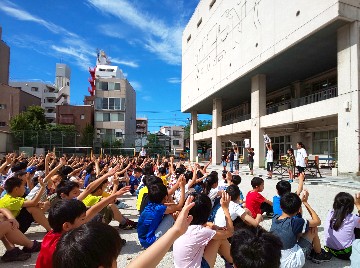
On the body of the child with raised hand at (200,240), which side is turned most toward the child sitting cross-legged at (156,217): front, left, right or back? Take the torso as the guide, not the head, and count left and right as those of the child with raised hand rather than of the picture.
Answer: left

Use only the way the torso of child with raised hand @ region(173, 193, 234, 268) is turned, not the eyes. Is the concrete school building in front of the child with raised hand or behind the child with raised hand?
in front

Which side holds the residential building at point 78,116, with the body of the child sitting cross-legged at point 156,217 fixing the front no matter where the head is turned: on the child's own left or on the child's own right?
on the child's own left

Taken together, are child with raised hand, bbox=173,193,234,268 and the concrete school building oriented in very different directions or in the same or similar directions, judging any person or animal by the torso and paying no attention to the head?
very different directions

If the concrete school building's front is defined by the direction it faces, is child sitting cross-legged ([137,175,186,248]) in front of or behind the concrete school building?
in front

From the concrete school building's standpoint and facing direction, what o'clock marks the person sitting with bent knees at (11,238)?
The person sitting with bent knees is roughly at 11 o'clock from the concrete school building.

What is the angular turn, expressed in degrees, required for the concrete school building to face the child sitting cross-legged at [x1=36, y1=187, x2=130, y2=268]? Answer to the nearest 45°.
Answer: approximately 45° to its left

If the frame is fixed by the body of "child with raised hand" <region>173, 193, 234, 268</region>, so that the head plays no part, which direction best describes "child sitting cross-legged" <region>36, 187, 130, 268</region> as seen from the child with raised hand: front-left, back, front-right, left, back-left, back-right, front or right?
back-left

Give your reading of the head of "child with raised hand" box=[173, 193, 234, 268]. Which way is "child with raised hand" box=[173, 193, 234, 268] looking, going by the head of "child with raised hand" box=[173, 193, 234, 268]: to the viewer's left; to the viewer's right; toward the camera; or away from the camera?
away from the camera
